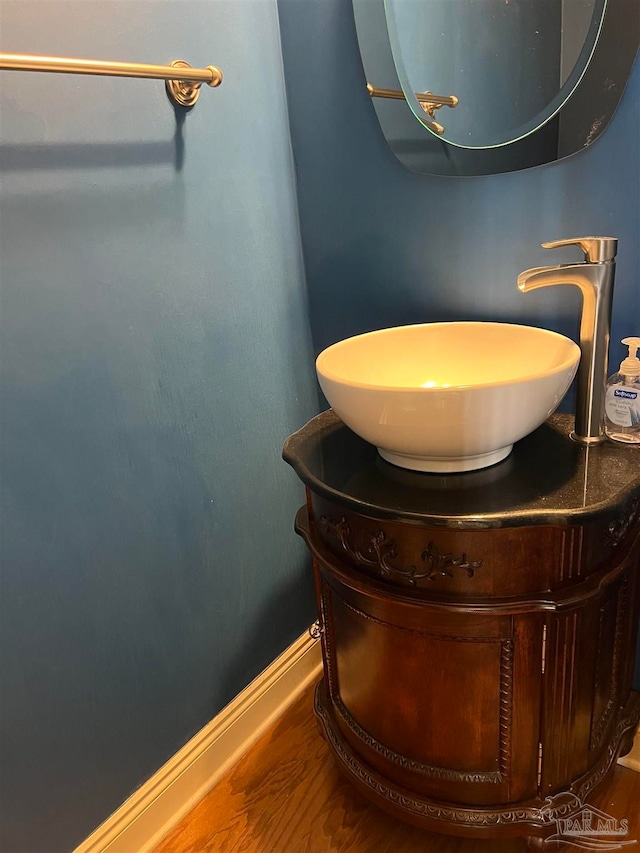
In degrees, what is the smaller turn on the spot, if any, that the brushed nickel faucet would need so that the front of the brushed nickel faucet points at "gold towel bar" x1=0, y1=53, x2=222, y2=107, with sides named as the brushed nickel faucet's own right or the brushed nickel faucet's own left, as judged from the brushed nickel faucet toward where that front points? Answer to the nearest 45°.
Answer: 0° — it already faces it

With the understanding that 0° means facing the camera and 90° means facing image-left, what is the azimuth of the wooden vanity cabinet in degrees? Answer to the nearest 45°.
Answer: approximately 45°

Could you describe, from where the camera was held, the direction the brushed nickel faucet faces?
facing to the left of the viewer
